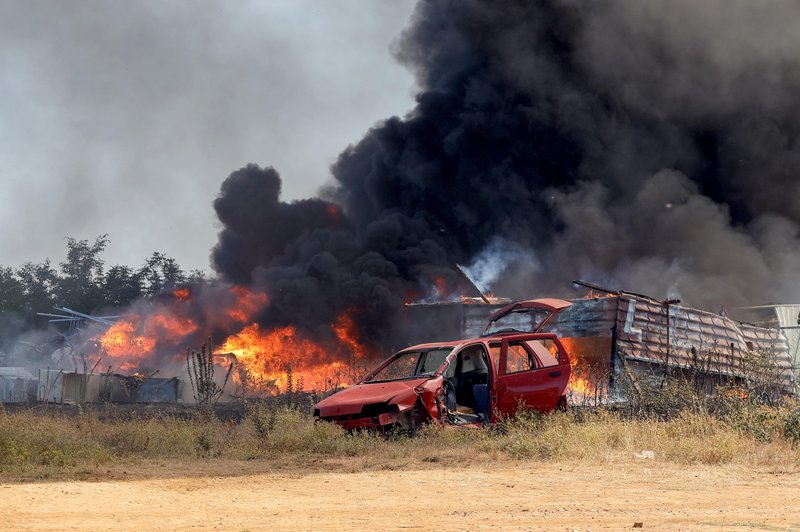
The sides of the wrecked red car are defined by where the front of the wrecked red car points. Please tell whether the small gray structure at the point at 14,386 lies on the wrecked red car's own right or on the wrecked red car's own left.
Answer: on the wrecked red car's own right

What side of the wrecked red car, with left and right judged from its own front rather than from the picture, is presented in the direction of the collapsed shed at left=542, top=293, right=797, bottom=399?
back

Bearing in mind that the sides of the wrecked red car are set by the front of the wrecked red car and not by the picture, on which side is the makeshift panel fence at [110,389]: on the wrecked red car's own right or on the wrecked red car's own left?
on the wrecked red car's own right

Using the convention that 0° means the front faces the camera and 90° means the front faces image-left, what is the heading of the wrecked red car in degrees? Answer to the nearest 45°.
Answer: approximately 45°
